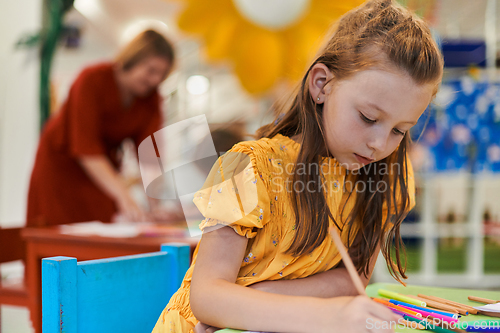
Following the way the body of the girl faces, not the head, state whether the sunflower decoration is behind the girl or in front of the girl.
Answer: behind

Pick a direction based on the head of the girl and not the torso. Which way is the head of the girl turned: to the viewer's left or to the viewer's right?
to the viewer's right
